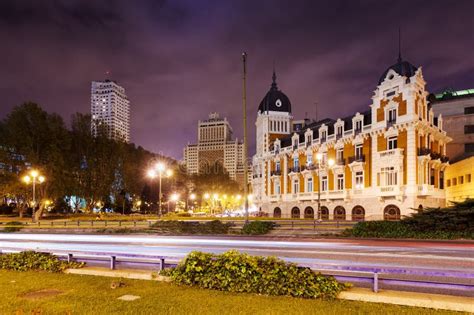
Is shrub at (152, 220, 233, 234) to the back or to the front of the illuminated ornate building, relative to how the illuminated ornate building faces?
to the front

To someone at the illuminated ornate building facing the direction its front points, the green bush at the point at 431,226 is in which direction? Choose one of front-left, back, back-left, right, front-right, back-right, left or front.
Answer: front-left

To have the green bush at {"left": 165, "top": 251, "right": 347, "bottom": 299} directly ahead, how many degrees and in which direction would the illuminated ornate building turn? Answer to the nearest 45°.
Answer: approximately 45° to its left

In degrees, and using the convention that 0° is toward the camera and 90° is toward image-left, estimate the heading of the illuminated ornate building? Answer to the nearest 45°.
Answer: approximately 45°

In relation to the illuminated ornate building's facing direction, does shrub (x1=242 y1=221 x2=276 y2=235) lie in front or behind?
in front
